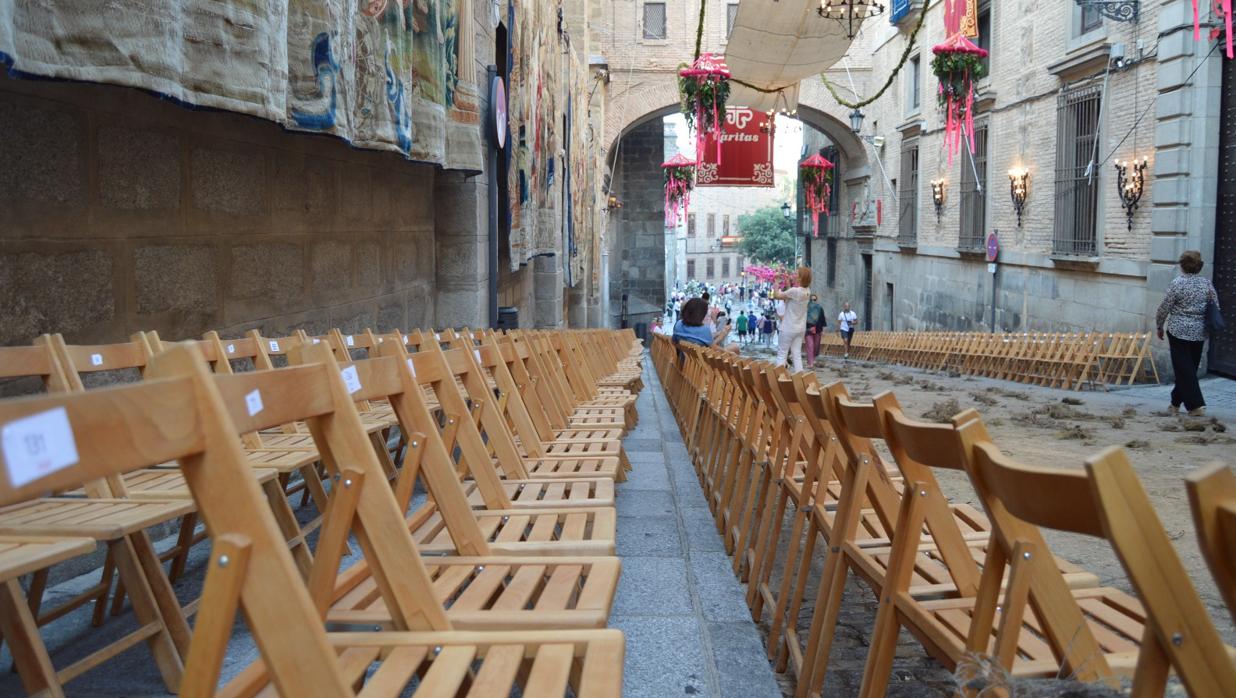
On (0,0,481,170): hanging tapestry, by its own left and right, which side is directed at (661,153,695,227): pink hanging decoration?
left

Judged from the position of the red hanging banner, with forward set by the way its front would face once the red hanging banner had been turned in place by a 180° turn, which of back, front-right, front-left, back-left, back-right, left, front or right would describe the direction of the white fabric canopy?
back

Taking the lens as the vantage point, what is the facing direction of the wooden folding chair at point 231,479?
facing to the right of the viewer

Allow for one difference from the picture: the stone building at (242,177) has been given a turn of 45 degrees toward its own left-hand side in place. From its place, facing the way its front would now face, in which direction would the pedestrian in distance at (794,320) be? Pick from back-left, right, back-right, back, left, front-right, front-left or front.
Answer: front-left

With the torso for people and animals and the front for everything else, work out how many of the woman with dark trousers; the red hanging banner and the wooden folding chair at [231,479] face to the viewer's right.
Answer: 1

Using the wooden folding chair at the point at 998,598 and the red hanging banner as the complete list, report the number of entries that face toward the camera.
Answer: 1

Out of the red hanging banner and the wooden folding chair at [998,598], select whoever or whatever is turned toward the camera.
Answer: the red hanging banner

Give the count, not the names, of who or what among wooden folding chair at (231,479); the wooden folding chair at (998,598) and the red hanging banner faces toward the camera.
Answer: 1

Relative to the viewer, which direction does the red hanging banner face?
toward the camera

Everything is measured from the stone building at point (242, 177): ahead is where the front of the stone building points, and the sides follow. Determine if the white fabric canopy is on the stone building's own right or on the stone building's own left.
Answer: on the stone building's own left

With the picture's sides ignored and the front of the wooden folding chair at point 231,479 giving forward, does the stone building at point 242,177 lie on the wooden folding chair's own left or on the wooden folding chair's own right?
on the wooden folding chair's own left

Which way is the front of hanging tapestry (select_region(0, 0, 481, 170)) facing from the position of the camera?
facing the viewer and to the right of the viewer
